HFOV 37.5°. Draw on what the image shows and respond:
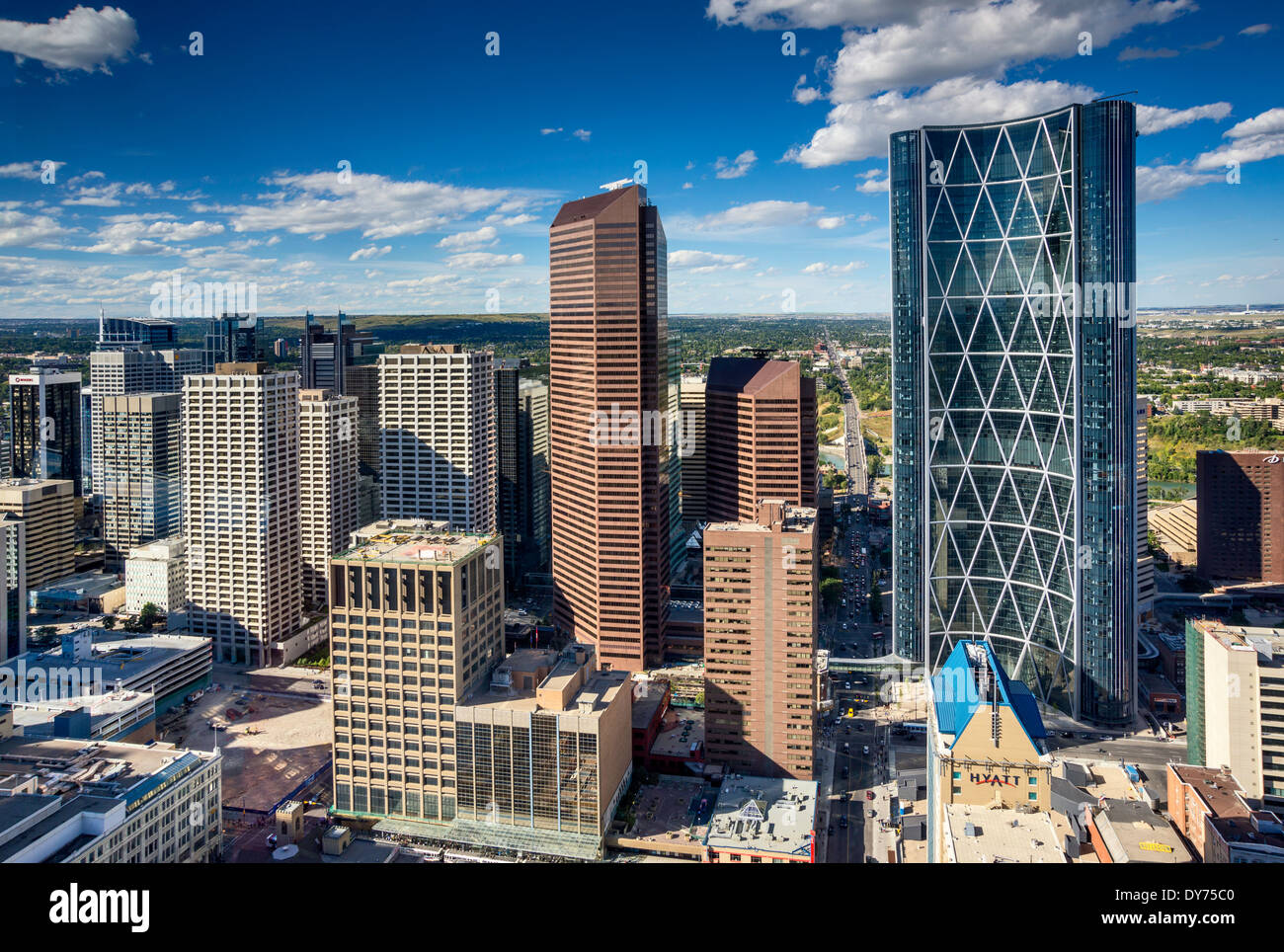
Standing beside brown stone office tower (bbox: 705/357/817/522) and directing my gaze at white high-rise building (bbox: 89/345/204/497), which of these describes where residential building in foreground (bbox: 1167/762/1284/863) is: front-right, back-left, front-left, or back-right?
back-left

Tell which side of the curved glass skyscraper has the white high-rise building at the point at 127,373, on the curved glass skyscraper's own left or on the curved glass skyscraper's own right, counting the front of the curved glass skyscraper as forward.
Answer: on the curved glass skyscraper's own right

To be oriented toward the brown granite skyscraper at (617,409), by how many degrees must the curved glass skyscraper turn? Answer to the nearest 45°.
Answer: approximately 45° to its right

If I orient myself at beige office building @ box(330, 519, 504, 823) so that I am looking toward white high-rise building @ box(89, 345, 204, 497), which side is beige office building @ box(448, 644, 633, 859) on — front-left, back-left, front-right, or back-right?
back-right

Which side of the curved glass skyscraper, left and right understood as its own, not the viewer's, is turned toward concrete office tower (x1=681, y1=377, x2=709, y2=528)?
right

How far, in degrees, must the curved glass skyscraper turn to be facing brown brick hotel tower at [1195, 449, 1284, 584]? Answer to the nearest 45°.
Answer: approximately 180°

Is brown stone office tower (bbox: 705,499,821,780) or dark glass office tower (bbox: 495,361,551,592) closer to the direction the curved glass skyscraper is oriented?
the brown stone office tower

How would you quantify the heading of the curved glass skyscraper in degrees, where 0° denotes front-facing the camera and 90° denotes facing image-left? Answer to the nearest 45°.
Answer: approximately 45°

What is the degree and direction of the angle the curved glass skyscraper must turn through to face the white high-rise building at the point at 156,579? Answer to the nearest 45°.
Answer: approximately 45° to its right
